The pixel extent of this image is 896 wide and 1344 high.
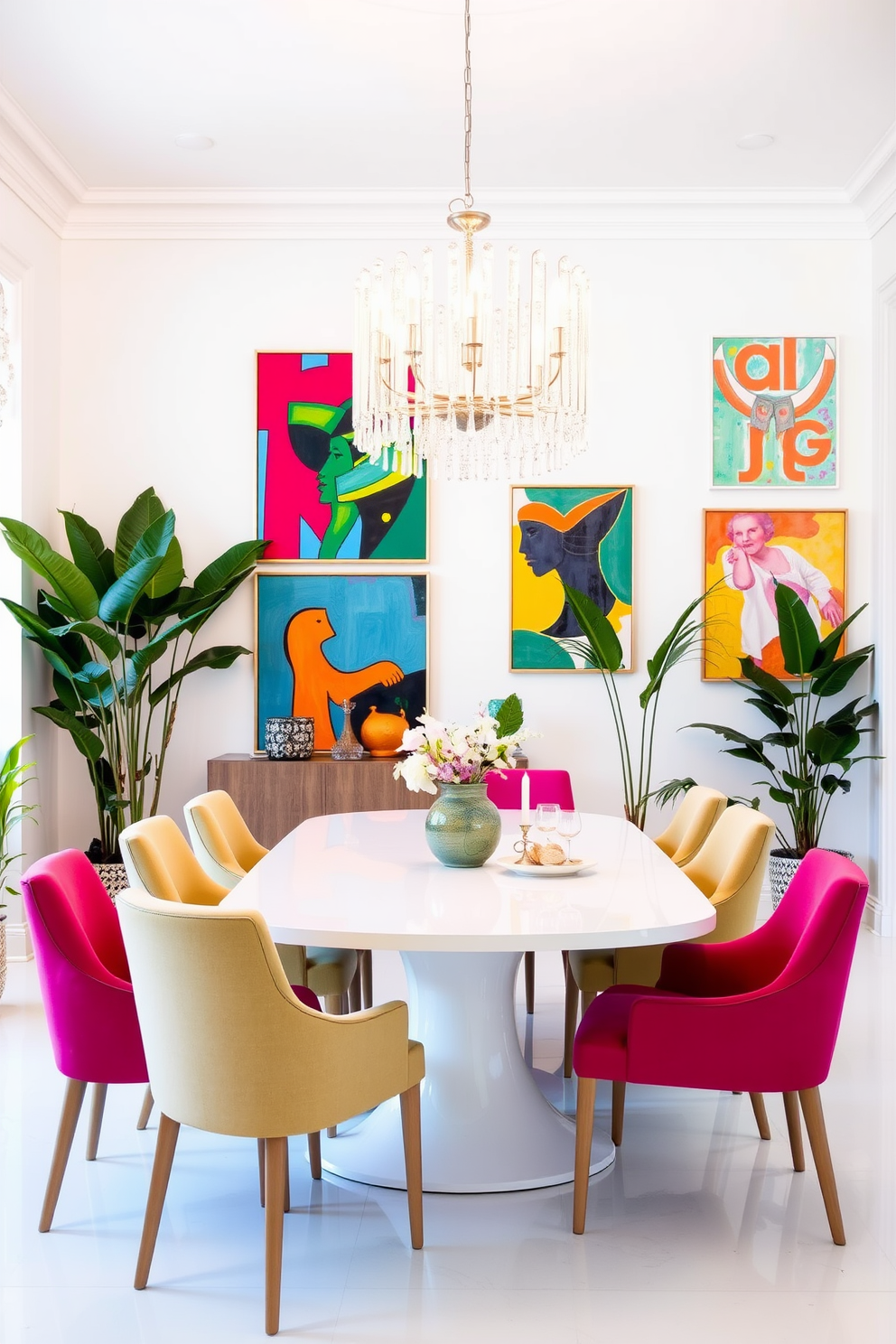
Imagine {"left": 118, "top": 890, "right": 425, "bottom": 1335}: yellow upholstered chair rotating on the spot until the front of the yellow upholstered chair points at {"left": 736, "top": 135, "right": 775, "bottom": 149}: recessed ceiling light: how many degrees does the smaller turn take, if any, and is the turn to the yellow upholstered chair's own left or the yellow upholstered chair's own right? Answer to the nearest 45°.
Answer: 0° — it already faces it

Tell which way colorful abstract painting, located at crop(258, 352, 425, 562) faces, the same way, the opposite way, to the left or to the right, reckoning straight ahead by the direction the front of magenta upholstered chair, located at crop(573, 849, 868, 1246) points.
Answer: to the left

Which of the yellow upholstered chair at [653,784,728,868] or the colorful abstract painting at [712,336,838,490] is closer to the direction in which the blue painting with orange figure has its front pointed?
the yellow upholstered chair

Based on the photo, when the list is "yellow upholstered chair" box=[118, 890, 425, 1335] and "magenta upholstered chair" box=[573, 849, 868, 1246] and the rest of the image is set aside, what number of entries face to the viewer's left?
1

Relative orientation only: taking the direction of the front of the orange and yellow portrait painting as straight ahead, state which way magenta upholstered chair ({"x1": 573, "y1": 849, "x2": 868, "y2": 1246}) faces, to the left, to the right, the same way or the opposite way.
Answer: to the right

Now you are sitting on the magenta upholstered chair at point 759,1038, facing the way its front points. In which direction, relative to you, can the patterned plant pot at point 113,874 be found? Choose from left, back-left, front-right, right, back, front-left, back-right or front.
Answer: front-right
